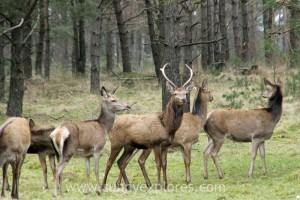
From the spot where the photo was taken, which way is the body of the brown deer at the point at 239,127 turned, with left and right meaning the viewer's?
facing to the right of the viewer

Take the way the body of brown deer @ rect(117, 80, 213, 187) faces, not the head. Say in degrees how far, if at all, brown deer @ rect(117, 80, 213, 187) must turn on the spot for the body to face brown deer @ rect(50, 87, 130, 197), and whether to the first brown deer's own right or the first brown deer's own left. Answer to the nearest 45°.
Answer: approximately 135° to the first brown deer's own right
